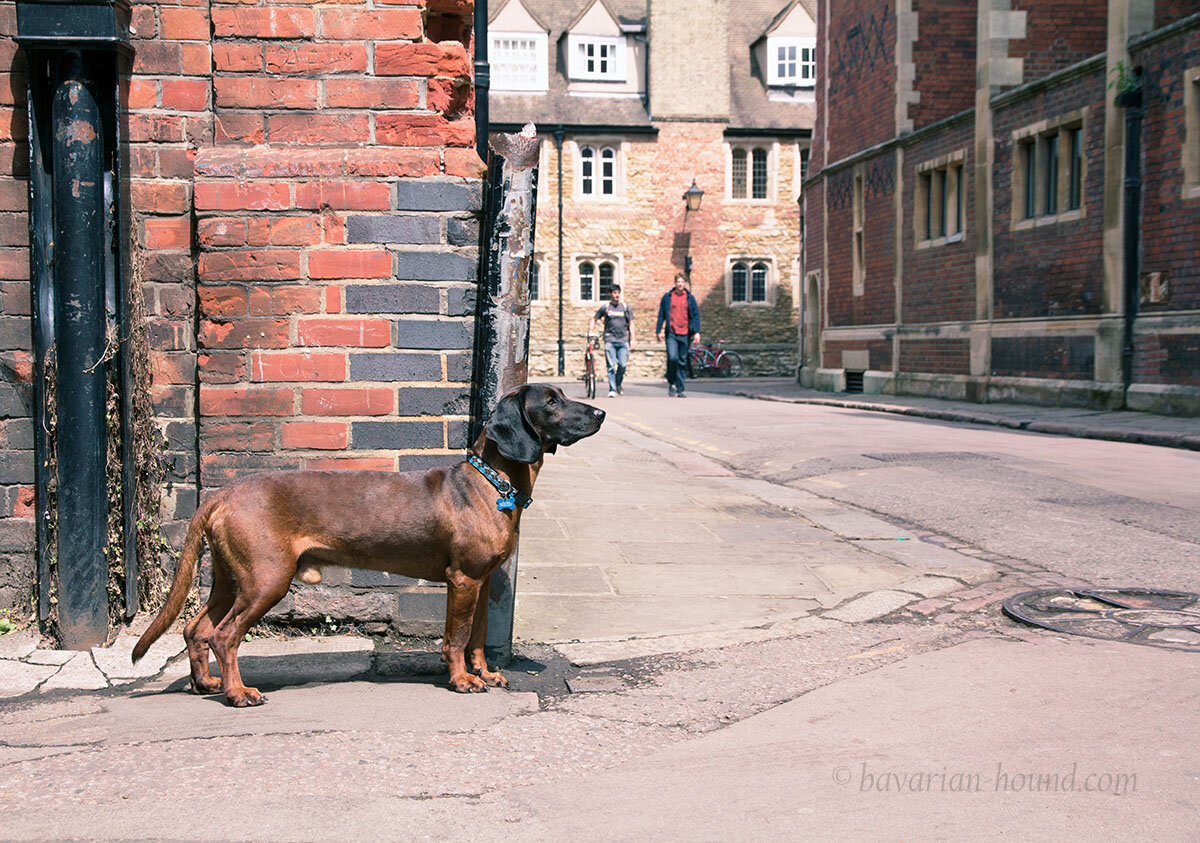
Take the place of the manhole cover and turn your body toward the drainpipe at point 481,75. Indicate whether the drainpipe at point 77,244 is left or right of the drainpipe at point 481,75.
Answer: left

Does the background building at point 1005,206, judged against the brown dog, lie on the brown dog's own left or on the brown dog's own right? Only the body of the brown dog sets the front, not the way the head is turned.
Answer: on the brown dog's own left

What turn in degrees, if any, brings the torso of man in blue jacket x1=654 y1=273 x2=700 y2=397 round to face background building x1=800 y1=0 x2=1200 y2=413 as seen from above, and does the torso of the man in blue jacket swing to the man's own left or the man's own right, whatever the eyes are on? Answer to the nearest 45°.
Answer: approximately 90° to the man's own left

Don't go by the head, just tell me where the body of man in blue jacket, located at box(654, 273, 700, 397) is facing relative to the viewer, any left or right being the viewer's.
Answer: facing the viewer

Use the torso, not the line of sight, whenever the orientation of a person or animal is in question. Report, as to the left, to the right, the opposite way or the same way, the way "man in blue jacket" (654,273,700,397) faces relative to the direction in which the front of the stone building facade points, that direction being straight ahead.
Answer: the same way

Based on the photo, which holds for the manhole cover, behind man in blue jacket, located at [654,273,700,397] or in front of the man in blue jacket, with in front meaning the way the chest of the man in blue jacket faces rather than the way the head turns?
in front

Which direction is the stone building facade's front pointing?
toward the camera

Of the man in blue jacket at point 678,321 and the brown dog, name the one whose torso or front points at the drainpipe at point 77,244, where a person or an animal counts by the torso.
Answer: the man in blue jacket

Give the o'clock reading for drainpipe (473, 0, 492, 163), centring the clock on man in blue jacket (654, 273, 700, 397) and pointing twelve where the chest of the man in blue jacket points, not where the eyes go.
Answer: The drainpipe is roughly at 12 o'clock from the man in blue jacket.

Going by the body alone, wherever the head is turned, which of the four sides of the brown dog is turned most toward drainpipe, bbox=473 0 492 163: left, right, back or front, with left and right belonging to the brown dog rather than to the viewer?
left

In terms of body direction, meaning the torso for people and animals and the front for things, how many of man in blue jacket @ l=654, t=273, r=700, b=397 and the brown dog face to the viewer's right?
1

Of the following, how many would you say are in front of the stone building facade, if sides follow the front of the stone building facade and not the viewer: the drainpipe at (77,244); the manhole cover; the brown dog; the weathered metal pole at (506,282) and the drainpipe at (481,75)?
5

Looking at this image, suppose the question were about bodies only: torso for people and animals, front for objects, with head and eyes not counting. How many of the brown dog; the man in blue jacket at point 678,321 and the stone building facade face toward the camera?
2

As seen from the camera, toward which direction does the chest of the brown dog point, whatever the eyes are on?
to the viewer's right

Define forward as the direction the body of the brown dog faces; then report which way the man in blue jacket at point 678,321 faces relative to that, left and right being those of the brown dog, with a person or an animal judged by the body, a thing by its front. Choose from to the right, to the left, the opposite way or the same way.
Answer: to the right

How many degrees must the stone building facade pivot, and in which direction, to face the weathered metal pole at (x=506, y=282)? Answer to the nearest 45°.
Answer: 0° — it already faces it

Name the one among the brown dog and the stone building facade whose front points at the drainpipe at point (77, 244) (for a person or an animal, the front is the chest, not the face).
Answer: the stone building facade

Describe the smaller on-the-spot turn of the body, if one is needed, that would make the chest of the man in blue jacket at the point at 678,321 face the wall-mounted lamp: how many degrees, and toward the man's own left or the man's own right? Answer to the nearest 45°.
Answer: approximately 180°

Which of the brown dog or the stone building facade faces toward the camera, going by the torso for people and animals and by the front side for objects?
the stone building facade
